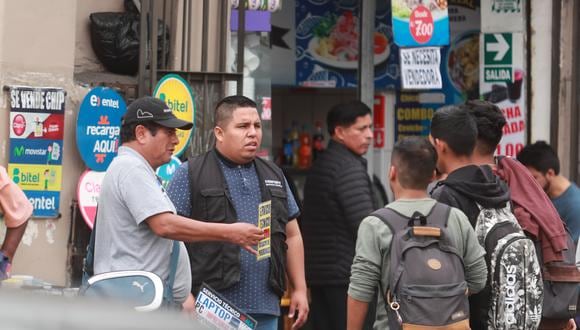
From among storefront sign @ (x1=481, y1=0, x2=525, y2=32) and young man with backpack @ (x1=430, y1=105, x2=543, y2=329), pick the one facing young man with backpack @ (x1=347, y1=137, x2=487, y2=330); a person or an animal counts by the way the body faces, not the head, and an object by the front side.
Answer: the storefront sign

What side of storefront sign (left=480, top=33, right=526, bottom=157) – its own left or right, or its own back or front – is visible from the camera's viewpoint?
front

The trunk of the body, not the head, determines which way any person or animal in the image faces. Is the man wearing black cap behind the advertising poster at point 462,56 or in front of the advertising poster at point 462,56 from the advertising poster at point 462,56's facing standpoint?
in front

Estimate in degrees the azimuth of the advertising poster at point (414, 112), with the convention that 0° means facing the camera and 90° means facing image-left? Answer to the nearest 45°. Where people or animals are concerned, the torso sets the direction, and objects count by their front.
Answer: approximately 0°

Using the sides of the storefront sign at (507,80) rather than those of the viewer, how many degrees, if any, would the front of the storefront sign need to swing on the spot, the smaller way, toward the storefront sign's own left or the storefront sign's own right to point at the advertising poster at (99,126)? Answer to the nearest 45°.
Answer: approximately 45° to the storefront sign's own right

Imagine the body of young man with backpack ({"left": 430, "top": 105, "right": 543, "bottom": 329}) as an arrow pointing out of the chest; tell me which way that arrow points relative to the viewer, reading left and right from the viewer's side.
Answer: facing away from the viewer and to the left of the viewer

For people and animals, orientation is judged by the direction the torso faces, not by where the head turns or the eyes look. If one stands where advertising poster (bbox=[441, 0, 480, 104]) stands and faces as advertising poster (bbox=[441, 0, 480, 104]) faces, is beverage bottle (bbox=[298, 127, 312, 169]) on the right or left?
on its right

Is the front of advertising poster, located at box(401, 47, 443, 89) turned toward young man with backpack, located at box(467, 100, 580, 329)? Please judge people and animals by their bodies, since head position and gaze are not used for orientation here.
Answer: yes

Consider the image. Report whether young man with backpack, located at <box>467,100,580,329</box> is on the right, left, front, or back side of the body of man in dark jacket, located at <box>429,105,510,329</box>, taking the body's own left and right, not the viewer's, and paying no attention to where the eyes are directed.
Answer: right

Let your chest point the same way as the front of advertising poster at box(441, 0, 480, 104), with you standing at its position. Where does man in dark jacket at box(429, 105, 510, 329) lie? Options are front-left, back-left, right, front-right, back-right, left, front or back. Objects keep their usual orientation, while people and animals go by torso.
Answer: front

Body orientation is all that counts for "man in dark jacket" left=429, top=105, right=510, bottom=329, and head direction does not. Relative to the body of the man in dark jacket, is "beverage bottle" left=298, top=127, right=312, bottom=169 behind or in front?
in front

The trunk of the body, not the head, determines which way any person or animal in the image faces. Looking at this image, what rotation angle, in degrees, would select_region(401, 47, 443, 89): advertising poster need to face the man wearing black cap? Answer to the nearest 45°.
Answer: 0° — it already faces them

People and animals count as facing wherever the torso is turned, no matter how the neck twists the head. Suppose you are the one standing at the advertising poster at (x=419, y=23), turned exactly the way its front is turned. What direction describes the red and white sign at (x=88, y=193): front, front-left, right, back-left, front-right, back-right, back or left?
front-right
